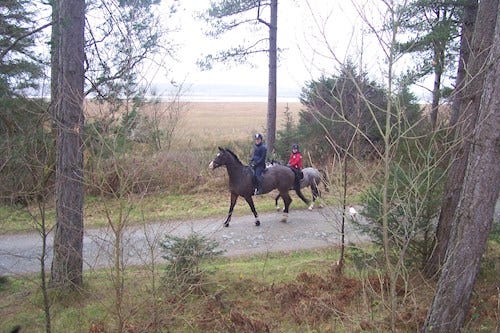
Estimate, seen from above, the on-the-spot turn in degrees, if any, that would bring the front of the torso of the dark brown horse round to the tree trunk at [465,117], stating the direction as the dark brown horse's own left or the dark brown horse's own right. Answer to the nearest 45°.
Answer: approximately 135° to the dark brown horse's own left

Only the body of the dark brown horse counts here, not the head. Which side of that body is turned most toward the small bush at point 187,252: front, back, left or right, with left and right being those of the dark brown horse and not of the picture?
left

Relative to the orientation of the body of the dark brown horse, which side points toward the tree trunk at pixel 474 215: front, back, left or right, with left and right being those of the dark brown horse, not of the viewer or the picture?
left

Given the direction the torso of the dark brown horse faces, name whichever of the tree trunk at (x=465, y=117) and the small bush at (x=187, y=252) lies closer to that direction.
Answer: the small bush

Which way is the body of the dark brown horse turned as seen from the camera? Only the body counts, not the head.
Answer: to the viewer's left

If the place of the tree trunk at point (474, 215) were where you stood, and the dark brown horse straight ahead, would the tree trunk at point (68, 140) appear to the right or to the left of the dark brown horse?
left

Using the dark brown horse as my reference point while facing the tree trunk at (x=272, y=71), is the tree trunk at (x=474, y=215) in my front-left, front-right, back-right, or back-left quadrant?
back-right
